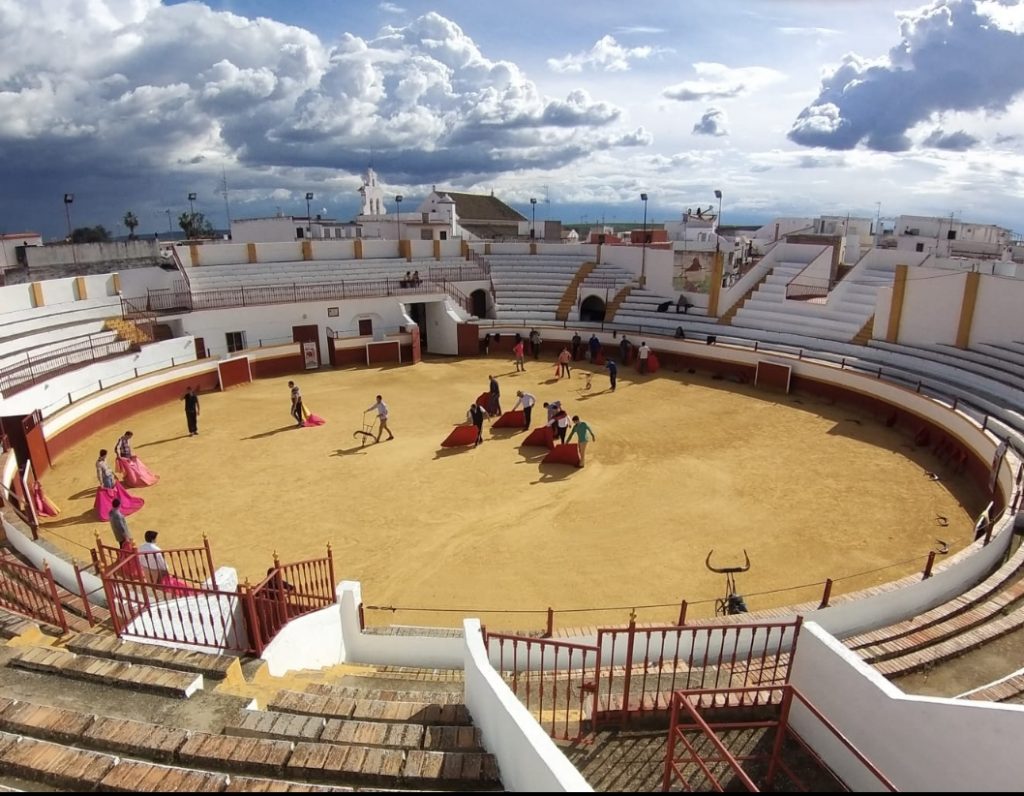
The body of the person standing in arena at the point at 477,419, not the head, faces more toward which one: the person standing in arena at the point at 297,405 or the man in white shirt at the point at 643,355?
the person standing in arena

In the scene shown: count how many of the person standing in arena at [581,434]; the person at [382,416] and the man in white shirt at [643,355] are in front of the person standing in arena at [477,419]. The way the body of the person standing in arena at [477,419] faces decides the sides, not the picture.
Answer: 1

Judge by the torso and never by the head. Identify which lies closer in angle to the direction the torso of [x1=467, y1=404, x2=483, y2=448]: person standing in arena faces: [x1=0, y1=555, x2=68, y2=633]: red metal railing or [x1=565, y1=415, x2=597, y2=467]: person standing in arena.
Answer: the red metal railing

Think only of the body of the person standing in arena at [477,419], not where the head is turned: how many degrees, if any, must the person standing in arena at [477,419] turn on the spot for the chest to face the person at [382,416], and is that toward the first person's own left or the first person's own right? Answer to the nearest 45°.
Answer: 0° — they already face them

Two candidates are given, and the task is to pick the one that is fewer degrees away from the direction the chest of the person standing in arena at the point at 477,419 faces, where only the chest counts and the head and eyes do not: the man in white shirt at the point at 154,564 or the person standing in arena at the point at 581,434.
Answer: the man in white shirt

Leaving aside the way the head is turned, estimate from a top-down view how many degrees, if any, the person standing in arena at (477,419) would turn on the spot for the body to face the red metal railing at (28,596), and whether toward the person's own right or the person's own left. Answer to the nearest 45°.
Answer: approximately 45° to the person's own left

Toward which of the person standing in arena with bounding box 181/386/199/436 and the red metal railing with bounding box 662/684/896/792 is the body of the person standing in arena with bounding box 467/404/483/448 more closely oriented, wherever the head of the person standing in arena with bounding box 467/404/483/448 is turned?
the person standing in arena

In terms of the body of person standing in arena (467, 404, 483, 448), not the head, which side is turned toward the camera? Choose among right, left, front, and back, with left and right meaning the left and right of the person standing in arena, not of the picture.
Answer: left

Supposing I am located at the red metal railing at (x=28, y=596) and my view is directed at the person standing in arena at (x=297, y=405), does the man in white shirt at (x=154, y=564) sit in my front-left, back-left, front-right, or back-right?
front-right

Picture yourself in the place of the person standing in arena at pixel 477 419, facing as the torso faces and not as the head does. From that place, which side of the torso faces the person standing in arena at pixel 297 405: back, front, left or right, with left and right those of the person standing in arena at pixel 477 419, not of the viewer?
front

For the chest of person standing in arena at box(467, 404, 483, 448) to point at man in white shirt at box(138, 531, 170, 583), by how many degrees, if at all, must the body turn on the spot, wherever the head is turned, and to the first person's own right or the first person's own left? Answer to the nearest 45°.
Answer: approximately 45° to the first person's own left

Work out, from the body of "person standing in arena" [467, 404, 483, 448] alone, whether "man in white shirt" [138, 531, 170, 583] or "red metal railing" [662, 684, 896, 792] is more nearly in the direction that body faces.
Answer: the man in white shirt

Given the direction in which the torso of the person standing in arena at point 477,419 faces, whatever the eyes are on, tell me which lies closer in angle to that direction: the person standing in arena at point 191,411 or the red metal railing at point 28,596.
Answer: the person standing in arena
